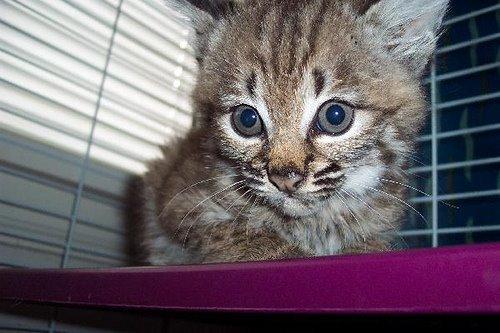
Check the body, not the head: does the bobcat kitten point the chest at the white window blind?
no

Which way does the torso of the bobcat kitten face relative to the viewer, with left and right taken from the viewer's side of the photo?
facing the viewer
